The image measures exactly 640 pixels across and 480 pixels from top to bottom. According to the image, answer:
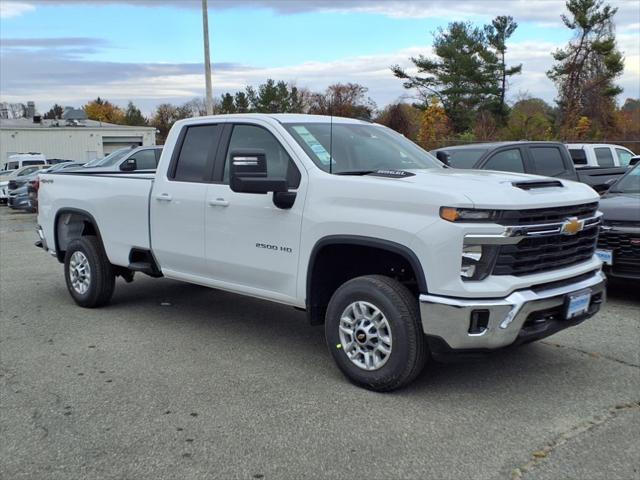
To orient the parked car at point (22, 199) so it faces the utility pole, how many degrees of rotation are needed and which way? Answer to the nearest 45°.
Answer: approximately 135° to its left

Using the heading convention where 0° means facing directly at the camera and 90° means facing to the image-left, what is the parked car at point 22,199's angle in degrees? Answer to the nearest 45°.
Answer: approximately 45°

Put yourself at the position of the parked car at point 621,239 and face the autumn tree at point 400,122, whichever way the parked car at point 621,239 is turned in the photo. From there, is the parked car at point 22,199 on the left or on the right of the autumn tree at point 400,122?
left

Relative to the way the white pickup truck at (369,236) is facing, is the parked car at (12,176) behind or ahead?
behind

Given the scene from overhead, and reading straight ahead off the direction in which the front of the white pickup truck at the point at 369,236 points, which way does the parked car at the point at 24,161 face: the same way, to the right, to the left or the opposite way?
to the right

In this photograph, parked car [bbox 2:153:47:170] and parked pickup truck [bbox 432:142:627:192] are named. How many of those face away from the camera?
0

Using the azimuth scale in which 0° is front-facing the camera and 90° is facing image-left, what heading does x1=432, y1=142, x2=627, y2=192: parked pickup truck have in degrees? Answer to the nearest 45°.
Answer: approximately 45°

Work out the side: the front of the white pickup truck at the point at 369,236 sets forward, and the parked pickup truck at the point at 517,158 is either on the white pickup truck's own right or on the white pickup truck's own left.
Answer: on the white pickup truck's own left

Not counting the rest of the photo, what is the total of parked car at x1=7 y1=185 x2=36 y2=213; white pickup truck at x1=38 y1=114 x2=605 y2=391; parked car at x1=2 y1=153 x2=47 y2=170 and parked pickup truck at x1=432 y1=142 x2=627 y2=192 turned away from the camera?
0

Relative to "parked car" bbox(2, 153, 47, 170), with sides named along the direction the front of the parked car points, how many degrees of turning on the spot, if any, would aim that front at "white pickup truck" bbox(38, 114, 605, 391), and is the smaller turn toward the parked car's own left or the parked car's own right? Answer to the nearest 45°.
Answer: approximately 45° to the parked car's own left

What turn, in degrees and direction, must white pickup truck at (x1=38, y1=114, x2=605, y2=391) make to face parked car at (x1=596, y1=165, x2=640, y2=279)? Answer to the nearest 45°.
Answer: approximately 90° to its left

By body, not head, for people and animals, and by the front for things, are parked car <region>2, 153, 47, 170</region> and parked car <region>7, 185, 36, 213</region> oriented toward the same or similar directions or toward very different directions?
same or similar directions

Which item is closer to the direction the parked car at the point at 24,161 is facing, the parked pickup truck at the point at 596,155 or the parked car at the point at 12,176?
the parked car

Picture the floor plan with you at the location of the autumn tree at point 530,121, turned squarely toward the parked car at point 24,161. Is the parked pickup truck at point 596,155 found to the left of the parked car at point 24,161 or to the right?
left
